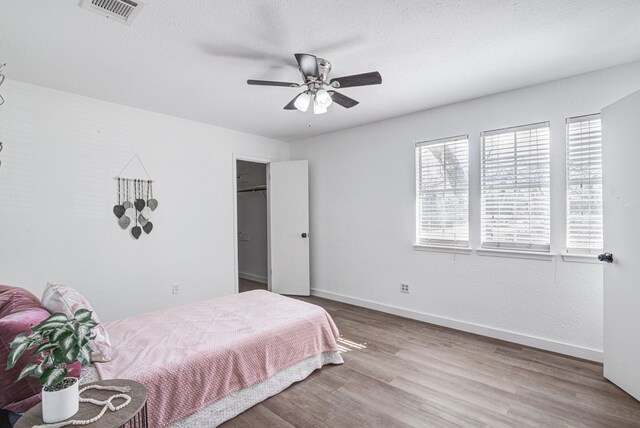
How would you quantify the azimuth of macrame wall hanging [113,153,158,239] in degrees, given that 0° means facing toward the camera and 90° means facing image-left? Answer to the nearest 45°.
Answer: approximately 0°

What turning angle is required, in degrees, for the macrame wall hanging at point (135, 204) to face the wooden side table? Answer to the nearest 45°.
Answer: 0° — it already faces it

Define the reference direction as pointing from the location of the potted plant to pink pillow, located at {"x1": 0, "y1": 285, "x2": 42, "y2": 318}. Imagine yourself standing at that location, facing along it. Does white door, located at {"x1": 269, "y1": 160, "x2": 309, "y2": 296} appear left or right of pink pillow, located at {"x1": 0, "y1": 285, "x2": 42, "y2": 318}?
right

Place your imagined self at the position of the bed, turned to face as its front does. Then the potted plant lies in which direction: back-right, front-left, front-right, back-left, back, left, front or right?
back

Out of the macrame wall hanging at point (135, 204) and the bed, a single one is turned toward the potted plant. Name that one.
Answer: the macrame wall hanging

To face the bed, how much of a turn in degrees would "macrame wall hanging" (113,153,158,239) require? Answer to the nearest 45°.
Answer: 0° — it already faces it

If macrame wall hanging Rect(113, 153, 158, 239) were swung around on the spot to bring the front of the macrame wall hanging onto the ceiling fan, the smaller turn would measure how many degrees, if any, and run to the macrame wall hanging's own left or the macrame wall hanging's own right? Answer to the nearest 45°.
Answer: approximately 45° to the macrame wall hanging's own left

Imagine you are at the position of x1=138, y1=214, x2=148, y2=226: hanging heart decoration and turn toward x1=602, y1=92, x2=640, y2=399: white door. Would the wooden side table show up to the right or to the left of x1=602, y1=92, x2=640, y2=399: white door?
right

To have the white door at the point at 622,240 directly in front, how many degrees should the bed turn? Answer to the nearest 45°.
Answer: approximately 45° to its right
